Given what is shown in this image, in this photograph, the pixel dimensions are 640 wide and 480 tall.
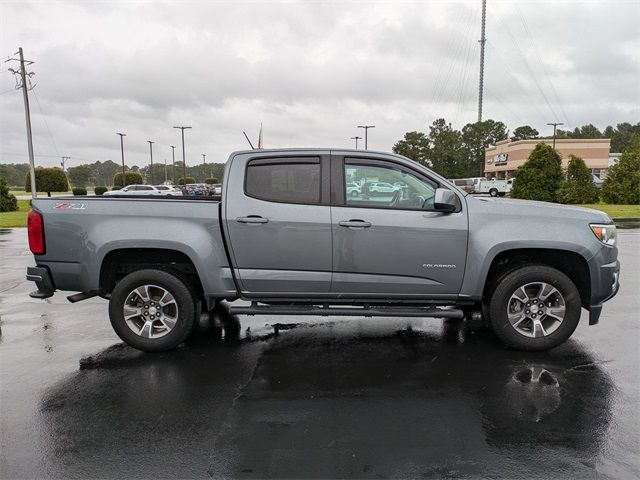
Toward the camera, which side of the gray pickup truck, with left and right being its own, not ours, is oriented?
right

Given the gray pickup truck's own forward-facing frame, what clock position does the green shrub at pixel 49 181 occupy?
The green shrub is roughly at 8 o'clock from the gray pickup truck.

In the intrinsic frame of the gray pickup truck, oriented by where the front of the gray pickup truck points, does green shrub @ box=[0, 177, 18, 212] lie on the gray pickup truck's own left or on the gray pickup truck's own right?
on the gray pickup truck's own left

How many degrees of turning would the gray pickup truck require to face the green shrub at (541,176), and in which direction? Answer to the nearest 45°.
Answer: approximately 45° to its left
